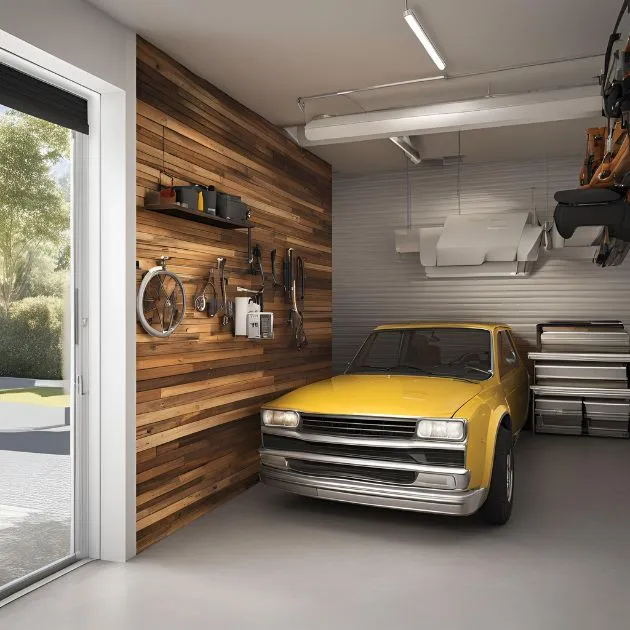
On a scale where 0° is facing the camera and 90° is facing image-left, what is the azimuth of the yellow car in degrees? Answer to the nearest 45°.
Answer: approximately 45°

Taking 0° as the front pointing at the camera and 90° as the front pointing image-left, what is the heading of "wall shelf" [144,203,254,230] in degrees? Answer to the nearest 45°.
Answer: approximately 315°

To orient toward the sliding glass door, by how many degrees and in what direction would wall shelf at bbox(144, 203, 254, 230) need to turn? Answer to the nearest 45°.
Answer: approximately 90° to its right

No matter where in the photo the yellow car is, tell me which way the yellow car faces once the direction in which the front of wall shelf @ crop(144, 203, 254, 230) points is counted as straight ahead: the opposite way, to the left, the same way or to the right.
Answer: to the right

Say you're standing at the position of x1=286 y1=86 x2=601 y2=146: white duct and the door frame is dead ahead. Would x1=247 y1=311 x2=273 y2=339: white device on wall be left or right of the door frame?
right
